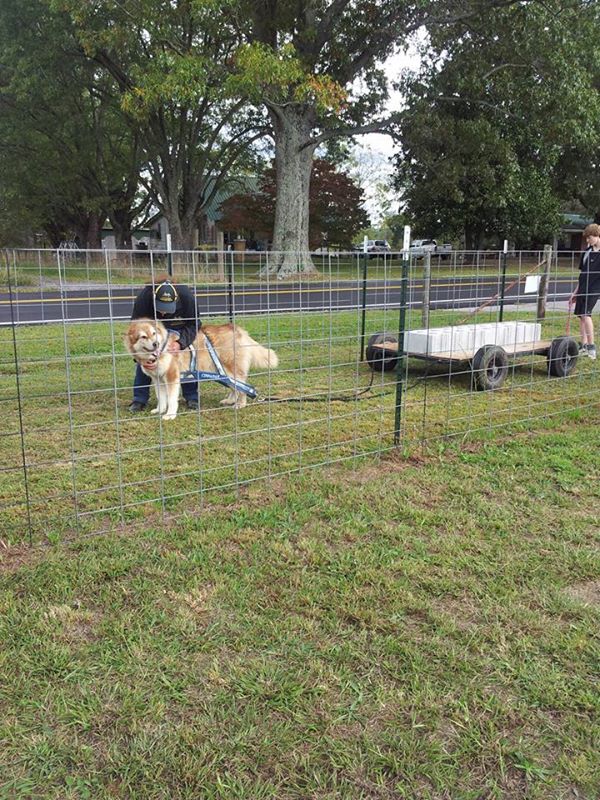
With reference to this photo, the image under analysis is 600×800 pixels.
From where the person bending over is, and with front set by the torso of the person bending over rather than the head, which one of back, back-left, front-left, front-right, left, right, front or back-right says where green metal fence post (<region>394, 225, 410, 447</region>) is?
front-left

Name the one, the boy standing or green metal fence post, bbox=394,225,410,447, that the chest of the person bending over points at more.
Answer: the green metal fence post

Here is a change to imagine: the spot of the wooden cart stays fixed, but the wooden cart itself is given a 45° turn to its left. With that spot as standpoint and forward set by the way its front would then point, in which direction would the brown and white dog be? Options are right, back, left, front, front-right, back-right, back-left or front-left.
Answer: front

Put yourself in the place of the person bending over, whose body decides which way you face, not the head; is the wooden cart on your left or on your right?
on your left

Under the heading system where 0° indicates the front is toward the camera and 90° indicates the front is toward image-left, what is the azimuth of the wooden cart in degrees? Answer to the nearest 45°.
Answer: approximately 90°

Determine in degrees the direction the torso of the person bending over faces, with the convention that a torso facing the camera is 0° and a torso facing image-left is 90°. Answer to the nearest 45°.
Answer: approximately 0°

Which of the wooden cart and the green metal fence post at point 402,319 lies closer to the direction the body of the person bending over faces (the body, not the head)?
the green metal fence post

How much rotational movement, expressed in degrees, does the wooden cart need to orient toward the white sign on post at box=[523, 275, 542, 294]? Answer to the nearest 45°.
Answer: approximately 90° to its right

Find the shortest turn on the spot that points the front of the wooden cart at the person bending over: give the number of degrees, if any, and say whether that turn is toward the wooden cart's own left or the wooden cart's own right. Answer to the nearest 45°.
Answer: approximately 45° to the wooden cart's own left

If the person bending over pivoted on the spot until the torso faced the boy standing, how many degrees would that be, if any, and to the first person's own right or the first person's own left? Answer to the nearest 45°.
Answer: approximately 90° to the first person's own left

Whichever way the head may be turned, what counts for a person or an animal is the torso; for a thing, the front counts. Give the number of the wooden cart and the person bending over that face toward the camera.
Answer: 1
